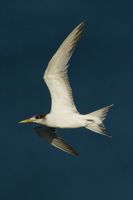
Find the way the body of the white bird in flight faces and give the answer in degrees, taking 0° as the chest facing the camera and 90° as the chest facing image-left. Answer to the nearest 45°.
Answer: approximately 90°
